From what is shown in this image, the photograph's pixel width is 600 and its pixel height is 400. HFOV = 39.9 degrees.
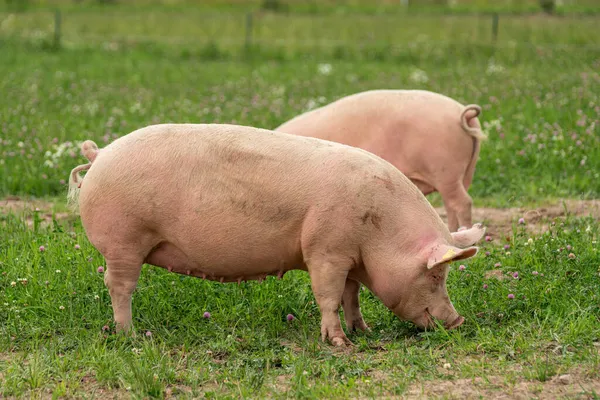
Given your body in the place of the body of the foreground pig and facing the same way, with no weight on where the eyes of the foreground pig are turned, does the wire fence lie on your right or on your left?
on your left

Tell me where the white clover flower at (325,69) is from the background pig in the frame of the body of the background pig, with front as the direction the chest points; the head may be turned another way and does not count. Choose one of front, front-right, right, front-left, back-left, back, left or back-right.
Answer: right

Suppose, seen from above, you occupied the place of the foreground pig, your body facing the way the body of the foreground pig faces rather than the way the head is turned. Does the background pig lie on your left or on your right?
on your left

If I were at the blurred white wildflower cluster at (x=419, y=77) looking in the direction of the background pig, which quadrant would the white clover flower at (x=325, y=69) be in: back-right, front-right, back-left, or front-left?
back-right

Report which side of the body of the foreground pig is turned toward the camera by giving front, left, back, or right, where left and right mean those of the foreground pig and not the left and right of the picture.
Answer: right

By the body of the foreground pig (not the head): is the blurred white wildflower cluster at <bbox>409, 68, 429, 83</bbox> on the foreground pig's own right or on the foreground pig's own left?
on the foreground pig's own left

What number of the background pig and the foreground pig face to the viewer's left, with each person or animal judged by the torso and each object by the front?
1

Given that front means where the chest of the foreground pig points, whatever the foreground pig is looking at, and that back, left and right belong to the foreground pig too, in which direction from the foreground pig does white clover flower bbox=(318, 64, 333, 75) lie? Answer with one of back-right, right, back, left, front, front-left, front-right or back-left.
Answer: left

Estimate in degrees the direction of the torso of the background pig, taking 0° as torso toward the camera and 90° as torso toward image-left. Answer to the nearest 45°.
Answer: approximately 90°

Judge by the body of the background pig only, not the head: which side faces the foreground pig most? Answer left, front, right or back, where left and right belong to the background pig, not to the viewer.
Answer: left

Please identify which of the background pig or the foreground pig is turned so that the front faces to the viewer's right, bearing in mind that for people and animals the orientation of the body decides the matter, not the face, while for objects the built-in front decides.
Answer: the foreground pig

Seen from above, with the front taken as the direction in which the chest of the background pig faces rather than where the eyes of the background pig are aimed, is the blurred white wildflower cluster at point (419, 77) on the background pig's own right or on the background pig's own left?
on the background pig's own right

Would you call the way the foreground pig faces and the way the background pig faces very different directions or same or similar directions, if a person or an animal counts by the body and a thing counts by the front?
very different directions
